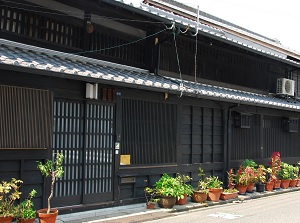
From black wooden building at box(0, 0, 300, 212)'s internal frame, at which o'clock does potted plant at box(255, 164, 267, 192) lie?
The potted plant is roughly at 9 o'clock from the black wooden building.

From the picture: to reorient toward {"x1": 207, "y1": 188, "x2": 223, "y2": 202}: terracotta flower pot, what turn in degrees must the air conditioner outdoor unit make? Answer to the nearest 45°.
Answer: approximately 45° to its right

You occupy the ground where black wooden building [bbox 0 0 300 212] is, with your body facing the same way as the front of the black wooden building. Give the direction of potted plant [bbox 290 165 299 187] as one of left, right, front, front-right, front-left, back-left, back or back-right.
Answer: left

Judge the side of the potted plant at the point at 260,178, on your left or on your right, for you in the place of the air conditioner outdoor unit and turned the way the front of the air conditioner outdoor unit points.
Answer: on your right

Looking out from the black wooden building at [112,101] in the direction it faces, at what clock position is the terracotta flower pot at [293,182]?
The terracotta flower pot is roughly at 9 o'clock from the black wooden building.

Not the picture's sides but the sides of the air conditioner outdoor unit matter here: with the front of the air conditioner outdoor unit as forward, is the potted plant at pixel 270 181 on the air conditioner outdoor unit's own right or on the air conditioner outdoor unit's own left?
on the air conditioner outdoor unit's own right
